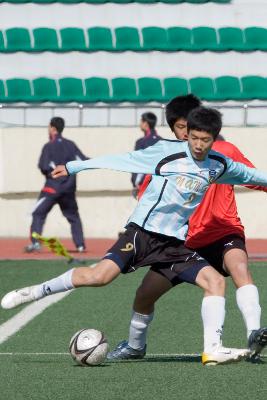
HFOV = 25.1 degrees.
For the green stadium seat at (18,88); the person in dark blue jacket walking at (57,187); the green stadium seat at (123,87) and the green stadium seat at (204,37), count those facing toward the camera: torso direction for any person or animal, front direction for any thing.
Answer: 3

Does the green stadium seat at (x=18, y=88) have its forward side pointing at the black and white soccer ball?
yes

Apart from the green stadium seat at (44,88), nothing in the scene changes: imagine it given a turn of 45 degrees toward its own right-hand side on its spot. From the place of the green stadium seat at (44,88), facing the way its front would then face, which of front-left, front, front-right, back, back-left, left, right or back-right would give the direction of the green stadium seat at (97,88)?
back-left

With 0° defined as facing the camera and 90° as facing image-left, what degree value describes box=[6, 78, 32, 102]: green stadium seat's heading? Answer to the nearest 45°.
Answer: approximately 0°

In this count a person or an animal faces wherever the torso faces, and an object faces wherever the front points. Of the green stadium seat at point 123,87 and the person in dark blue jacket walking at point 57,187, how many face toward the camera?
1

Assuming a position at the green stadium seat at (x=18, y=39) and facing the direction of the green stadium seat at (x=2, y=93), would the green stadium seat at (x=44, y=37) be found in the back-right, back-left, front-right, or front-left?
back-left

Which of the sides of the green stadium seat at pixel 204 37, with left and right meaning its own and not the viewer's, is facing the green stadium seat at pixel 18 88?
right

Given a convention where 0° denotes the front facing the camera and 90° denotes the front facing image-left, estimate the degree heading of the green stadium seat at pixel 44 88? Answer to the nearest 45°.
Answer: approximately 0°

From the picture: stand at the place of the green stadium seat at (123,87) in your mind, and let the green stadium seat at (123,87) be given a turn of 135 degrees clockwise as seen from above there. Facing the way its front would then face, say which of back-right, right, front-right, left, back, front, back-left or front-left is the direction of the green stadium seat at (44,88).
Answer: front-left

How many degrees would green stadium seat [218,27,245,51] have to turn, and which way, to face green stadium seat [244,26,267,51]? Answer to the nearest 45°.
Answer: approximately 90° to its left
